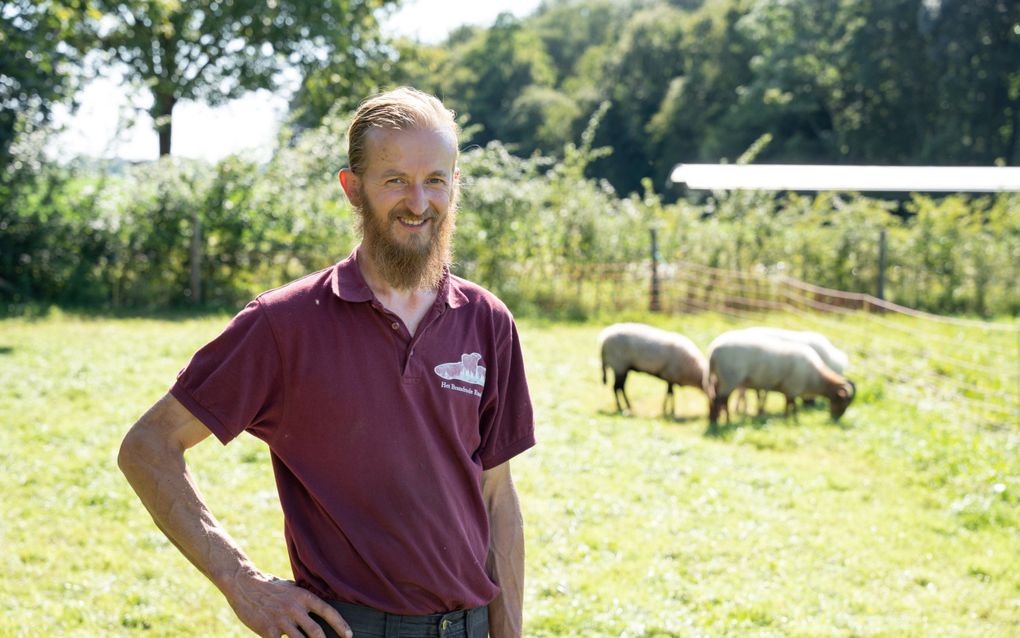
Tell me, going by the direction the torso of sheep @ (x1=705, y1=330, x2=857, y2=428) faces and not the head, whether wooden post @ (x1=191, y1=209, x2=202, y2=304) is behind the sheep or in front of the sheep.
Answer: behind

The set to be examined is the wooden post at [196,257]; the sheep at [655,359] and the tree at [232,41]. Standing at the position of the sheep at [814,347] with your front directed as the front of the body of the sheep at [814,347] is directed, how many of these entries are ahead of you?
0

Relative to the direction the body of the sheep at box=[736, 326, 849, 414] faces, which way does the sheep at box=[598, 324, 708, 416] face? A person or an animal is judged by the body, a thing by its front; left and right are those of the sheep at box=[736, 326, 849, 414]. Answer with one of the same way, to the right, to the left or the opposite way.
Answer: the same way

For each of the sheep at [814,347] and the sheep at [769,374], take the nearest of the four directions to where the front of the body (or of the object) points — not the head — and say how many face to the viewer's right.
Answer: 2

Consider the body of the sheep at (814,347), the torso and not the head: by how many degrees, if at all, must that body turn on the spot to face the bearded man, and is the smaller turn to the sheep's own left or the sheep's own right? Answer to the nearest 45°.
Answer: approximately 90° to the sheep's own right

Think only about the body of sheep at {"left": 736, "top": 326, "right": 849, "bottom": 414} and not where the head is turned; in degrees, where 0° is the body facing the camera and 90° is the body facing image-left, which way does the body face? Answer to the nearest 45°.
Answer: approximately 270°

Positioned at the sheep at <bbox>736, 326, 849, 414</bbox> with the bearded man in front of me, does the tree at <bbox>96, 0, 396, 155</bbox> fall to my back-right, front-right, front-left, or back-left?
back-right

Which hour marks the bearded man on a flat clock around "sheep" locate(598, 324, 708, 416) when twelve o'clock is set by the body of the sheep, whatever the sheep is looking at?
The bearded man is roughly at 3 o'clock from the sheep.

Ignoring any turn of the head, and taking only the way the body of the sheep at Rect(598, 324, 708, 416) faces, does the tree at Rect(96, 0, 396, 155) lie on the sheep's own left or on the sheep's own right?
on the sheep's own left

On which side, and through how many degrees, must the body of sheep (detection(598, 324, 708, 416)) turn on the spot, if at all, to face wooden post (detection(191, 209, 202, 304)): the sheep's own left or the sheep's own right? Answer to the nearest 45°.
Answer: approximately 135° to the sheep's own left

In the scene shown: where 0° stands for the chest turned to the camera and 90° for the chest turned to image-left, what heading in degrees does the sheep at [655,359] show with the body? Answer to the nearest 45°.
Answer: approximately 270°

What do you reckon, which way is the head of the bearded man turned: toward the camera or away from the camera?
toward the camera

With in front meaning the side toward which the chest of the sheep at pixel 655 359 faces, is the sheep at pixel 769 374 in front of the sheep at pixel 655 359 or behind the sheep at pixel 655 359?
in front

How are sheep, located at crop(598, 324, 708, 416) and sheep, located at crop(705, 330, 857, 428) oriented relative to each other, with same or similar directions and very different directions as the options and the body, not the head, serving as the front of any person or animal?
same or similar directions

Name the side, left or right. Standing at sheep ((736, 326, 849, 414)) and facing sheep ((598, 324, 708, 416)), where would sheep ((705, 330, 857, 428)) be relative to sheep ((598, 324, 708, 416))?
left

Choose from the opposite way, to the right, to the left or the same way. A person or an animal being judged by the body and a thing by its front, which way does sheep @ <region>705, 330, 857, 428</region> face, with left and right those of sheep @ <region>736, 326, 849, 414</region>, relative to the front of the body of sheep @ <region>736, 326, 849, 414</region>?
the same way

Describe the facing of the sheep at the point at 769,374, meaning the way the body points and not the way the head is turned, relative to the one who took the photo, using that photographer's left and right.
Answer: facing to the right of the viewer
